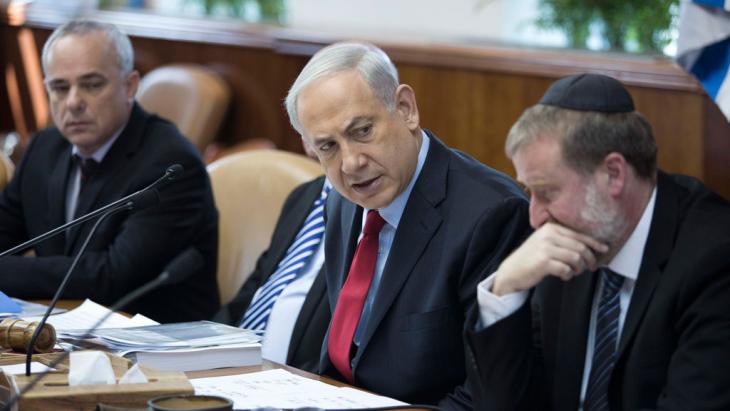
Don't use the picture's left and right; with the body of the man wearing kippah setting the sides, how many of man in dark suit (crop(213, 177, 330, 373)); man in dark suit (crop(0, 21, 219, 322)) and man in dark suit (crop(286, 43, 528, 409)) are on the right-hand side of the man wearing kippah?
3

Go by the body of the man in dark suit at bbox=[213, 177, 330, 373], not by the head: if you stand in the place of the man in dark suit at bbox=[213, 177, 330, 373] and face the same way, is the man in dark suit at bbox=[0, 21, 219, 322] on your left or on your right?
on your right

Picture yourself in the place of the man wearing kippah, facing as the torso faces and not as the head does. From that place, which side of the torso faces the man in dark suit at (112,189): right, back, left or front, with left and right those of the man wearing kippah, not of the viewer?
right

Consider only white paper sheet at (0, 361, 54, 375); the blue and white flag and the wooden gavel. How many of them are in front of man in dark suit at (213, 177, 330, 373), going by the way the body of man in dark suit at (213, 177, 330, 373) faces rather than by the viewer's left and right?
2

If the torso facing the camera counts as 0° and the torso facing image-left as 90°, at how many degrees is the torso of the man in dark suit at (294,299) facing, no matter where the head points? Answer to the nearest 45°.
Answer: approximately 45°

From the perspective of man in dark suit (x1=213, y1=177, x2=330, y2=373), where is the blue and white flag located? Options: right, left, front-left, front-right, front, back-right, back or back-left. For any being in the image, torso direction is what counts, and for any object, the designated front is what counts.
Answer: back-left
